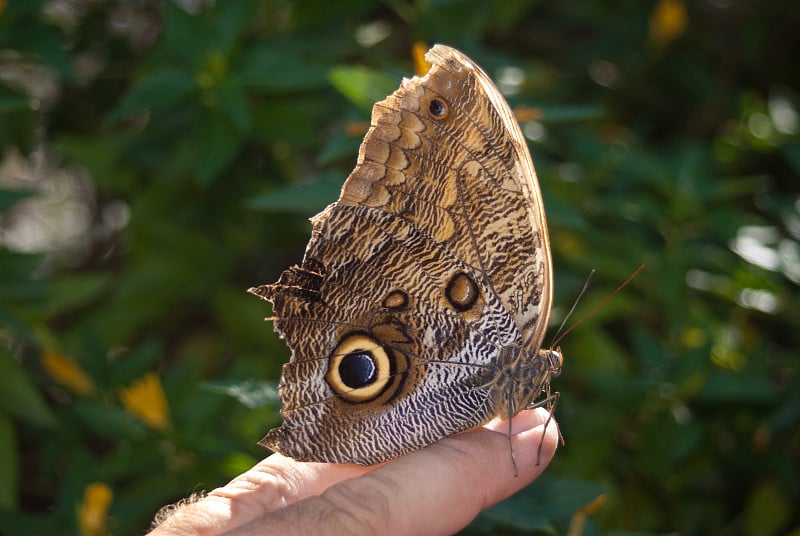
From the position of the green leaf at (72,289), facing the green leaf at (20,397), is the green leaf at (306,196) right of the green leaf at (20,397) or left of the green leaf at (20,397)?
left

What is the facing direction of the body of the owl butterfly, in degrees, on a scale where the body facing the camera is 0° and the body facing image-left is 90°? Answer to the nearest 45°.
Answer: approximately 270°

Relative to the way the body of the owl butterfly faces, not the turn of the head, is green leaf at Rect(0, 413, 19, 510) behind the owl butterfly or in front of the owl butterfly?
behind

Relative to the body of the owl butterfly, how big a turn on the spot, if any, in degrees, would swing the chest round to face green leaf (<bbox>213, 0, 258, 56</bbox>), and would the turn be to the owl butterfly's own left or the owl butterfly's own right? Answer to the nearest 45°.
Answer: approximately 90° to the owl butterfly's own left

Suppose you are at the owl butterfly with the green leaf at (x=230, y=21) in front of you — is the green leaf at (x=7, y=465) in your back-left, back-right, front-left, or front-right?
front-left
